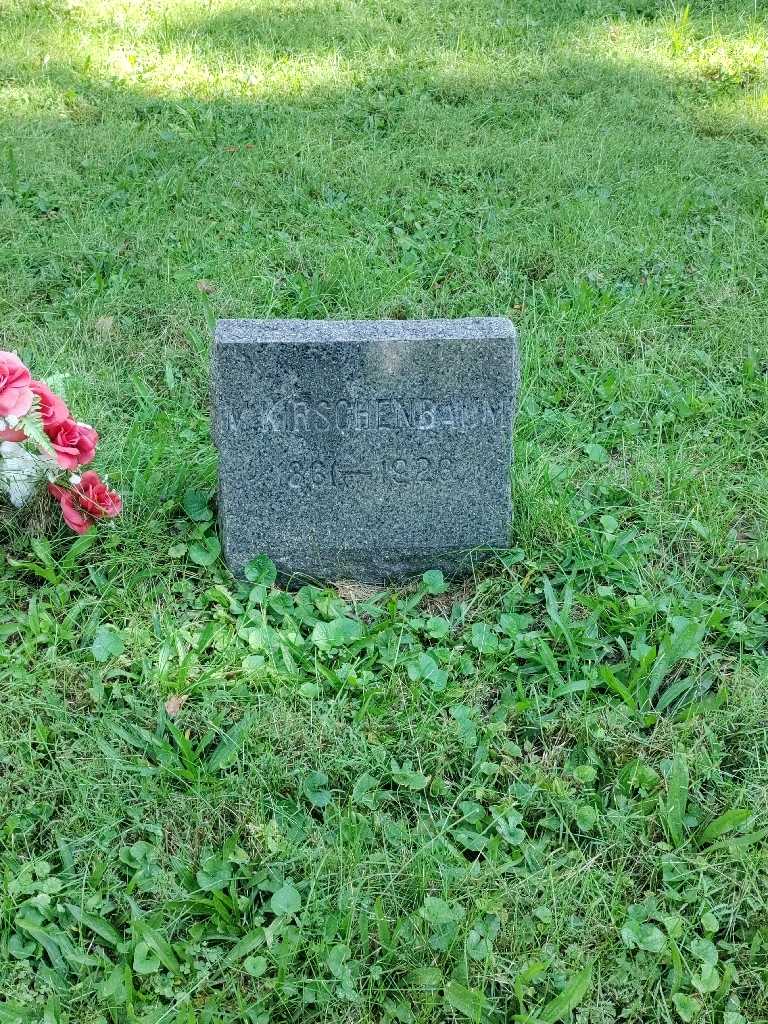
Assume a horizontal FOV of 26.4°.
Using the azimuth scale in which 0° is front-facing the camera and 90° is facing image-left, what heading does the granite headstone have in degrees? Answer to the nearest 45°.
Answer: approximately 0°
